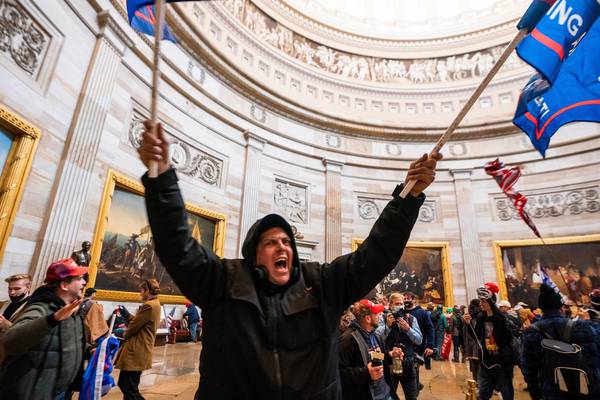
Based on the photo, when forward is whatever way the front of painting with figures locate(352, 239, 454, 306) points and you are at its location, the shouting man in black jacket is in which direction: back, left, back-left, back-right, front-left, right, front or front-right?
front

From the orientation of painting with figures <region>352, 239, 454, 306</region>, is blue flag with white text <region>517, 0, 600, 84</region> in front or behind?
in front

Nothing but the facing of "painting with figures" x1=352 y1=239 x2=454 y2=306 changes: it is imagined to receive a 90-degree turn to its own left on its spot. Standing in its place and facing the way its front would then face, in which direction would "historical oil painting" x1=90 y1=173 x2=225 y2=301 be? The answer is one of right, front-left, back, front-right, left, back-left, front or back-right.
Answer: back-right

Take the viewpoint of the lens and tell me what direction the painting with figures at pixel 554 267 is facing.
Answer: facing the viewer

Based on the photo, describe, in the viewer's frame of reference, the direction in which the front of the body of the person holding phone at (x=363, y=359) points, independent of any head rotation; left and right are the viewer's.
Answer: facing the viewer and to the right of the viewer

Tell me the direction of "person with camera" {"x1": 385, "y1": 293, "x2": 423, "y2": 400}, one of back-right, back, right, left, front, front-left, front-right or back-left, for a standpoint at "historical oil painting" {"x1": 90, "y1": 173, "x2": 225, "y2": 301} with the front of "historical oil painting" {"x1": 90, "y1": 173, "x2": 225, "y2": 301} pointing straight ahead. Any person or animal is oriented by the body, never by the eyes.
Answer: front

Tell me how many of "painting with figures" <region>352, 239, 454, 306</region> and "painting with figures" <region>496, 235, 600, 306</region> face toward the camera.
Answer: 2

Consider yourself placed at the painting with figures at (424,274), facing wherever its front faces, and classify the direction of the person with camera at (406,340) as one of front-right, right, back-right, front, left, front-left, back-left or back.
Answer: front

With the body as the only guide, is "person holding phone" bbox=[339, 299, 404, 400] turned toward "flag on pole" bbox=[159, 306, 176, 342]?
no

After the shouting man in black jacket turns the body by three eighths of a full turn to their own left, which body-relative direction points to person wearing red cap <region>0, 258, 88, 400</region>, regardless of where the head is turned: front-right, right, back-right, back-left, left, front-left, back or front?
left

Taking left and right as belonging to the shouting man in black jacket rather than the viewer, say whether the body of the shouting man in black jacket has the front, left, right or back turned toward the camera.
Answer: front

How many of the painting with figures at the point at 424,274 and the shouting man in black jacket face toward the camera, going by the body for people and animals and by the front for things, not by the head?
2

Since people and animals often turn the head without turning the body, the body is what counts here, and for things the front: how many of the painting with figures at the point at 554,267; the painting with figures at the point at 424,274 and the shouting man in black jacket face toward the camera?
3

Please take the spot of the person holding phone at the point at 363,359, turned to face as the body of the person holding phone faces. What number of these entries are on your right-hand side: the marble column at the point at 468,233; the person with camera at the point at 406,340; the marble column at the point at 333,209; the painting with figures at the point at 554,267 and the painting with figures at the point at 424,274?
0

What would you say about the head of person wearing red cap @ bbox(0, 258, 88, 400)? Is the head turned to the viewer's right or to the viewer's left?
to the viewer's right

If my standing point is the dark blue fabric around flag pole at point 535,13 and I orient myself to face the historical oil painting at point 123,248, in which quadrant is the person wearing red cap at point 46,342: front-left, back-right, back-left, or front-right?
front-left
